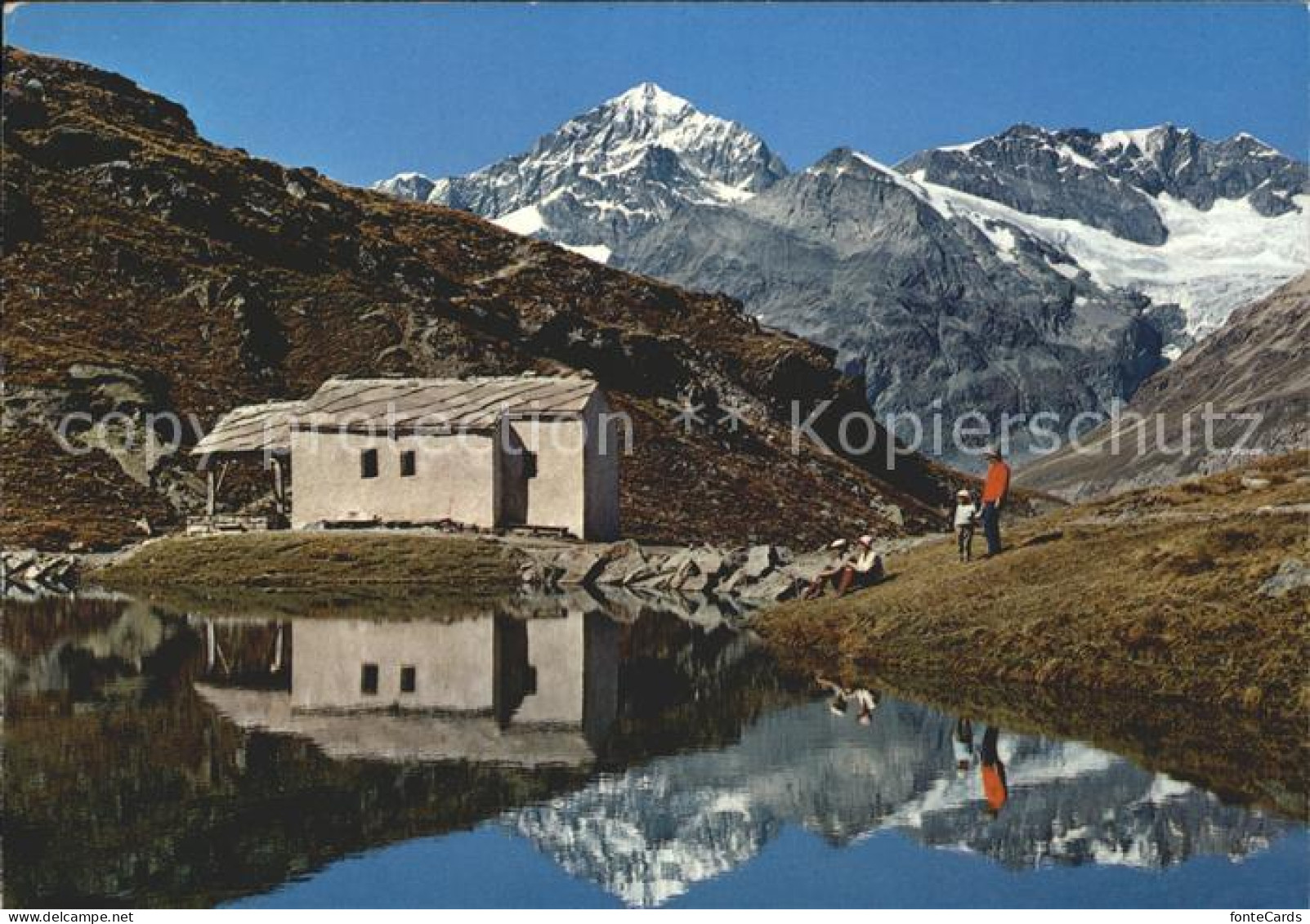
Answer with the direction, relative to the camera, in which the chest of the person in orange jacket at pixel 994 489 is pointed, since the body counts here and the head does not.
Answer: to the viewer's left

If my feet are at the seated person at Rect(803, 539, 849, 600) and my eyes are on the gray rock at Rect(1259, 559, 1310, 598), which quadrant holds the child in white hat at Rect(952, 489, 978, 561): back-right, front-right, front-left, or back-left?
front-left

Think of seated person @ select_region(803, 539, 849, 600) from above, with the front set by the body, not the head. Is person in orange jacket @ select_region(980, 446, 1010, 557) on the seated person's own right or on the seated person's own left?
on the seated person's own left

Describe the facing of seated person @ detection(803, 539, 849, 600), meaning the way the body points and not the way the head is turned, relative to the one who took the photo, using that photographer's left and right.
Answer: facing to the left of the viewer

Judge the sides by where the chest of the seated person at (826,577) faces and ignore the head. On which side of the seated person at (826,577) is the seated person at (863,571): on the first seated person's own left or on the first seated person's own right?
on the first seated person's own left

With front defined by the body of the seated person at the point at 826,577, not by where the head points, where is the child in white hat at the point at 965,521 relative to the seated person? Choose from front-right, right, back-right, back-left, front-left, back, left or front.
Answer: back-left

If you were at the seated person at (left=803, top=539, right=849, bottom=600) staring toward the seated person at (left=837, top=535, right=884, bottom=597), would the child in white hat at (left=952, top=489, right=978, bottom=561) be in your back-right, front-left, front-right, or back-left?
front-left
